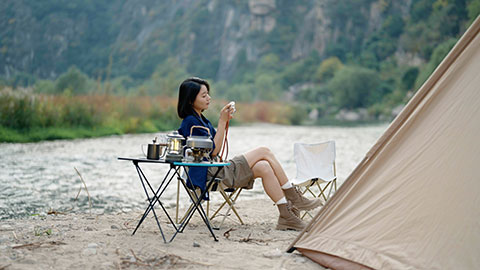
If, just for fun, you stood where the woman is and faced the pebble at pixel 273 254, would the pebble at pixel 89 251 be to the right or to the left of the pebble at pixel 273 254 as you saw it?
right

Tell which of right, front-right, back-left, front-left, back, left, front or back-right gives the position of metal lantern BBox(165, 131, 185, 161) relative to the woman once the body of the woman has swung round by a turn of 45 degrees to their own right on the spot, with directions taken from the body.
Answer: right

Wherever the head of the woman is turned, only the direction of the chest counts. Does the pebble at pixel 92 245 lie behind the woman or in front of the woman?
behind

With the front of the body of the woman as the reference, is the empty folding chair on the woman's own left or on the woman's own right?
on the woman's own left

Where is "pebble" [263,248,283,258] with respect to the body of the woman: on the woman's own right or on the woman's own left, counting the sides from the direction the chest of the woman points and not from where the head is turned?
on the woman's own right

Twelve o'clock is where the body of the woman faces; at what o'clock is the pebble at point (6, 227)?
The pebble is roughly at 6 o'clock from the woman.

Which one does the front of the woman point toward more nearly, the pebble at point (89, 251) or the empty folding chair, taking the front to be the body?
the empty folding chair

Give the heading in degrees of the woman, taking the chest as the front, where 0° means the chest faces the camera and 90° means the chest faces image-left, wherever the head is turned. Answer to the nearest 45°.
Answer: approximately 270°

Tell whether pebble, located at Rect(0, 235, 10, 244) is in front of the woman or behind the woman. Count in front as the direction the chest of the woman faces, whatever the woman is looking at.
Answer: behind

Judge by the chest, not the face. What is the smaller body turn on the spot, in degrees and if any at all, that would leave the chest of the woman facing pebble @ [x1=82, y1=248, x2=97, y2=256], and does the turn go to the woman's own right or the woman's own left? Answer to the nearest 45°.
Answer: approximately 135° to the woman's own right
